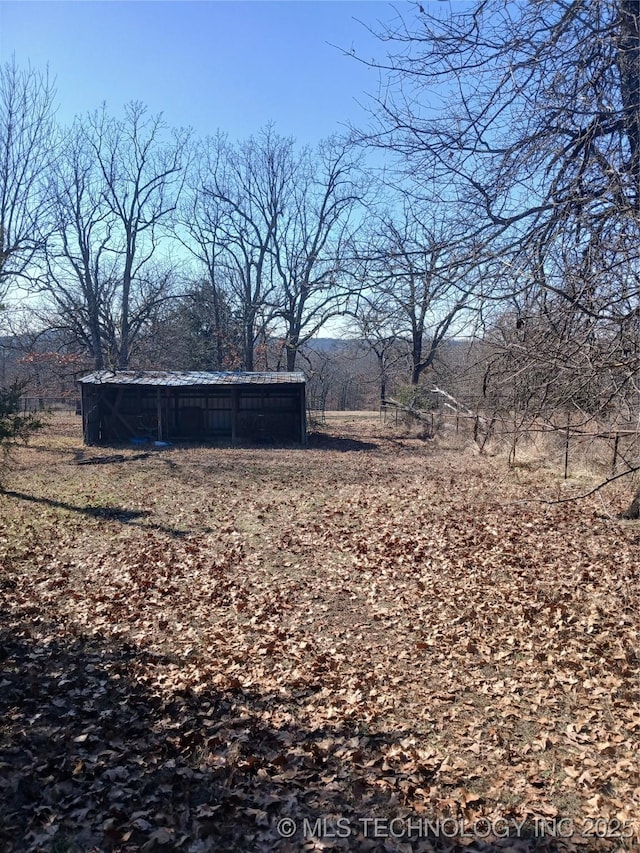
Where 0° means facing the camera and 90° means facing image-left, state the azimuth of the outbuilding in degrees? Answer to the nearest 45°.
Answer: approximately 0°
